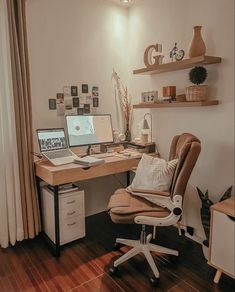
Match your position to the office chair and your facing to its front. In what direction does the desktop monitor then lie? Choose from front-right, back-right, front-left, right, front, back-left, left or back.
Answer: front-right

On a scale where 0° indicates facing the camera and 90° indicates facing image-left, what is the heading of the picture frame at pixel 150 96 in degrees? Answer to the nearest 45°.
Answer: approximately 45°

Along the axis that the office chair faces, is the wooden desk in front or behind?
in front

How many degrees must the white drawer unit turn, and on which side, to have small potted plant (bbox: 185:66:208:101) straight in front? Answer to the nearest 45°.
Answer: approximately 45° to its left

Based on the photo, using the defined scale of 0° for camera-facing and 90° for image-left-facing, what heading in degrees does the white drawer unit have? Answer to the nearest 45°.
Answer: approximately 315°

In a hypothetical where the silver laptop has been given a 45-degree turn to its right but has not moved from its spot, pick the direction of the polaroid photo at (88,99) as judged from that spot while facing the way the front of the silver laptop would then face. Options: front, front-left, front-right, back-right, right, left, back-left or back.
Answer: back-left

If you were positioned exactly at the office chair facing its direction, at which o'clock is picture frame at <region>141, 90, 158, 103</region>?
The picture frame is roughly at 3 o'clock from the office chair.

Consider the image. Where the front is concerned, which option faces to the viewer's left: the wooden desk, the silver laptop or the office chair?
the office chair

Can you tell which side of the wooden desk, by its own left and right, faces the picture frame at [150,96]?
left

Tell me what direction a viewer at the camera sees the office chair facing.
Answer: facing to the left of the viewer
